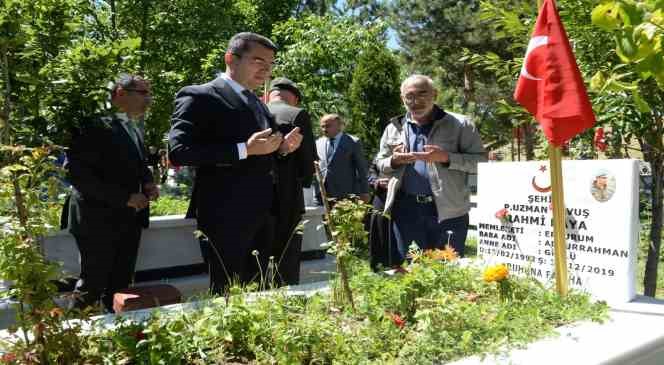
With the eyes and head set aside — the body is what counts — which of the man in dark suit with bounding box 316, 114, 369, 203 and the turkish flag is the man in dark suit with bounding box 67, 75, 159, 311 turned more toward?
the turkish flag

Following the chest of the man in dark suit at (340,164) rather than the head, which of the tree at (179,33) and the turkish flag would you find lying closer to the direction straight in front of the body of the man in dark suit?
the turkish flag

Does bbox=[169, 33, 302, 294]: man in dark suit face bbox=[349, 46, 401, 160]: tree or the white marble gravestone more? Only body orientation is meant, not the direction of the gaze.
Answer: the white marble gravestone

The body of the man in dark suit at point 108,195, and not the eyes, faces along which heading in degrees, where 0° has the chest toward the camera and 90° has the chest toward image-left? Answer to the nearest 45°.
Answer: approximately 315°

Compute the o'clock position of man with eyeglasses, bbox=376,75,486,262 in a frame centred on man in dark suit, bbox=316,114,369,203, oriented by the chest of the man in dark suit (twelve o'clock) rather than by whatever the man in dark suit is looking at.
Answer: The man with eyeglasses is roughly at 10 o'clock from the man in dark suit.

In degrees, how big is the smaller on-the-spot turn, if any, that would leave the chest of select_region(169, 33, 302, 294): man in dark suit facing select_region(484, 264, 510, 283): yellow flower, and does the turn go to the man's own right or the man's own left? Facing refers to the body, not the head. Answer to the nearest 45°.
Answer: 0° — they already face it

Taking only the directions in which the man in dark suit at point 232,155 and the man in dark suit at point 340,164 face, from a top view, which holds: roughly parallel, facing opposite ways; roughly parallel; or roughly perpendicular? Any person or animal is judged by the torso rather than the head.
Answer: roughly perpendicular

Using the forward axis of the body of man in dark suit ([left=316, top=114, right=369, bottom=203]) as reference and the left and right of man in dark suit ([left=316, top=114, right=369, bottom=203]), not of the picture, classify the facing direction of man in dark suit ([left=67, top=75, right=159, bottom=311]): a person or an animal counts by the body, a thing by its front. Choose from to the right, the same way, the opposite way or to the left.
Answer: to the left

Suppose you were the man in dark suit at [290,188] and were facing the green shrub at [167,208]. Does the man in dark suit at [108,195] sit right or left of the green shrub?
left

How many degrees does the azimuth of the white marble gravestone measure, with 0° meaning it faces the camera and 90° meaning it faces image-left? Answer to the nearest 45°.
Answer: approximately 45°

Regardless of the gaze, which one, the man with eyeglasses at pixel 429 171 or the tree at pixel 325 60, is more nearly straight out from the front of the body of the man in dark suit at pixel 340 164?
the man with eyeglasses

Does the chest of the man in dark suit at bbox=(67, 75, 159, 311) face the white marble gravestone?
yes
